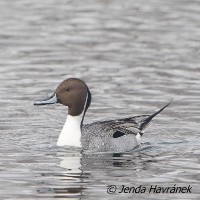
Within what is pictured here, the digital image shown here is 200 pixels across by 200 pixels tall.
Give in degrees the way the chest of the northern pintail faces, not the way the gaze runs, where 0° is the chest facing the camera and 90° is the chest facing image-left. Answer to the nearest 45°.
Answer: approximately 90°
